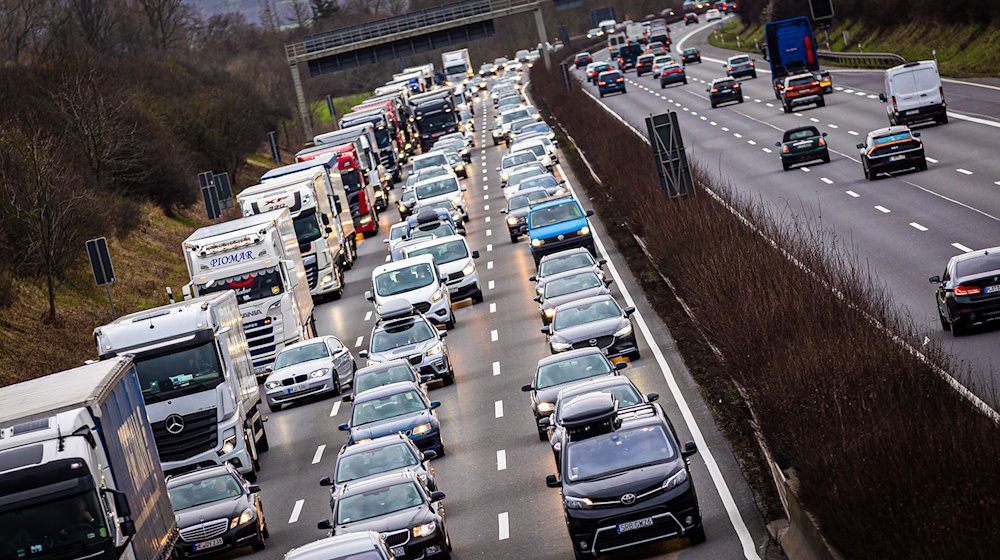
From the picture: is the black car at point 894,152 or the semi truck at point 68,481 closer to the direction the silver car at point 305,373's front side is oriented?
the semi truck

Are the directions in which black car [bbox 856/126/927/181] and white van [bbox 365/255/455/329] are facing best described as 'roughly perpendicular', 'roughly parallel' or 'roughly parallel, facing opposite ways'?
roughly parallel, facing opposite ways

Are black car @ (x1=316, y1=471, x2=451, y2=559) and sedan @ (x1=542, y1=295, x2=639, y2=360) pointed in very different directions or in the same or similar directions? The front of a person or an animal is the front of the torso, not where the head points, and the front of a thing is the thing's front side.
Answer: same or similar directions

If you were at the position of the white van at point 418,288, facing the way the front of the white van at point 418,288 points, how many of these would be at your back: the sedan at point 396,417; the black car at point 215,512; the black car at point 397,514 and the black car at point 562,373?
0

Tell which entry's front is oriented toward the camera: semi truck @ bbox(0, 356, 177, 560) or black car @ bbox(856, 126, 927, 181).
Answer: the semi truck

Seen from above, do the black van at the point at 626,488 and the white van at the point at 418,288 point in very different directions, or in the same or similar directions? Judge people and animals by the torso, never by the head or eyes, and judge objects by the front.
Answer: same or similar directions

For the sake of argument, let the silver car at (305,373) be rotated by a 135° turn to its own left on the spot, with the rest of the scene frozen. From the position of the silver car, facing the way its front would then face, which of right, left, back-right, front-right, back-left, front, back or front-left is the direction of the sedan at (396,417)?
right

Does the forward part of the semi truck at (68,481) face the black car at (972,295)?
no

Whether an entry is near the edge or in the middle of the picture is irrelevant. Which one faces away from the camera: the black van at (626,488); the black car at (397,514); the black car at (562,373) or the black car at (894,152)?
the black car at (894,152)

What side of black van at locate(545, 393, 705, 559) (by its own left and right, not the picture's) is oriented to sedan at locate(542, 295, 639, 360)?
back

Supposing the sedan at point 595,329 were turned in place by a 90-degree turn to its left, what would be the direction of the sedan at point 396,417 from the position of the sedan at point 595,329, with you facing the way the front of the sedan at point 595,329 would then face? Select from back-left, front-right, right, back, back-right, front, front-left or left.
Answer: back-right

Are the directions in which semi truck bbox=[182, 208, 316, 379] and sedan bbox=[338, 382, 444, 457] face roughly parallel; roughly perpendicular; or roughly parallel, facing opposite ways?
roughly parallel

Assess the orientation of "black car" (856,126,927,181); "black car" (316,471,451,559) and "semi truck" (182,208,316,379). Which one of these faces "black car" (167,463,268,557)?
the semi truck

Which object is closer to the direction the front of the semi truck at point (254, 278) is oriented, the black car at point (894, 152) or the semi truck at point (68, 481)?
the semi truck

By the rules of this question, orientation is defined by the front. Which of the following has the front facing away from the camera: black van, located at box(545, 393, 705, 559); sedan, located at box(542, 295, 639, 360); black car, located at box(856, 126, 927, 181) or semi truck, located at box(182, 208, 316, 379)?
the black car

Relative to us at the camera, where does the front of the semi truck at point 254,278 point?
facing the viewer

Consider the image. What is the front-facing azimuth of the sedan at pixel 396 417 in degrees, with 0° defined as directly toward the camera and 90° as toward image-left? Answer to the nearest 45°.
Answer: approximately 0°

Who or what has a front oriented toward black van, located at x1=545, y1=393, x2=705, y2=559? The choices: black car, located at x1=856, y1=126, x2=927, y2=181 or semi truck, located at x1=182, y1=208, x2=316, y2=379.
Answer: the semi truck

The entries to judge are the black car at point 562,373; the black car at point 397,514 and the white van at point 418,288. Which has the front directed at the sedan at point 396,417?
the white van

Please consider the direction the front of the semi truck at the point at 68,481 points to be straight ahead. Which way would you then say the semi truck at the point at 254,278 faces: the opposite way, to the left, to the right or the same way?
the same way

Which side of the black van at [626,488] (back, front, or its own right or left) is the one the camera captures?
front

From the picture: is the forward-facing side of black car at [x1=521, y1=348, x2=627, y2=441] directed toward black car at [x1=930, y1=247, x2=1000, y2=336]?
no

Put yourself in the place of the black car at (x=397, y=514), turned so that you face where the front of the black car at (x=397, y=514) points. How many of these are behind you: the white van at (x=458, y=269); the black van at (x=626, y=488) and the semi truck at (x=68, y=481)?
1

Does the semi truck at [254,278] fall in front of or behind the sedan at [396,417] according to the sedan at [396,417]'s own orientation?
behind
